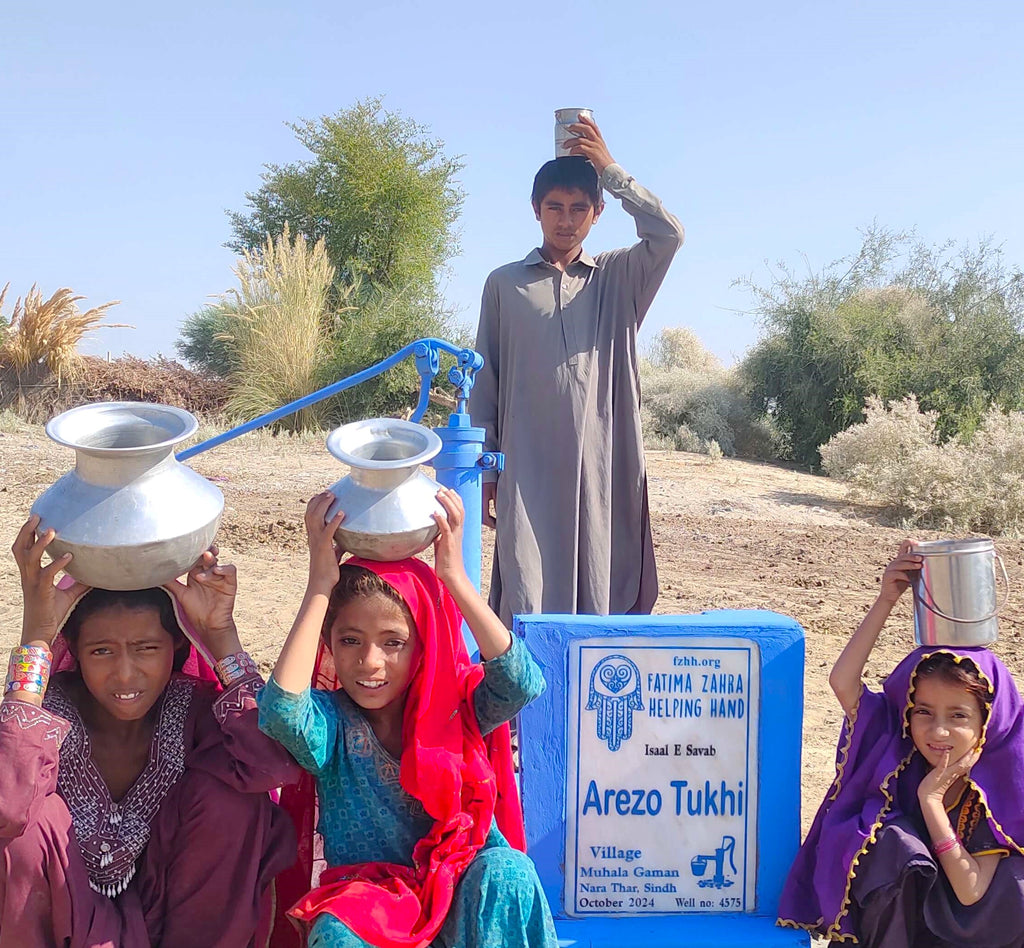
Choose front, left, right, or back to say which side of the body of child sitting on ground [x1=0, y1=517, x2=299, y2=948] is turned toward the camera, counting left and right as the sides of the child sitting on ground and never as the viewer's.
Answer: front

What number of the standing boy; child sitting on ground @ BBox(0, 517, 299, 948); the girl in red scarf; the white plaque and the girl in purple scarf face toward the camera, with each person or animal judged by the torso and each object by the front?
5

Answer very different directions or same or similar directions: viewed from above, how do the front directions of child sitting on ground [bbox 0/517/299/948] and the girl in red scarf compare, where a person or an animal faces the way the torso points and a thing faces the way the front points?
same or similar directions

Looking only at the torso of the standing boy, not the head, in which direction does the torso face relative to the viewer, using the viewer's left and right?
facing the viewer

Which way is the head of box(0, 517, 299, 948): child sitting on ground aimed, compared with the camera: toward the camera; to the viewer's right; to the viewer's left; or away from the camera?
toward the camera

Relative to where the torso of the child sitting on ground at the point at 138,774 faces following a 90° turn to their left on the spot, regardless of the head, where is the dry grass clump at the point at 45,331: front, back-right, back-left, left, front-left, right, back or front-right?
left

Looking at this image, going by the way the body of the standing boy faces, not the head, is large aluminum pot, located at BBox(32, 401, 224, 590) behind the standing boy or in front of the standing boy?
in front

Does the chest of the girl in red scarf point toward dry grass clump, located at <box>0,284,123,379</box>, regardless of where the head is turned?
no

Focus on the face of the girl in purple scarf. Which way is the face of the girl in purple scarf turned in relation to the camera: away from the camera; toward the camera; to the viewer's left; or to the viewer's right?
toward the camera

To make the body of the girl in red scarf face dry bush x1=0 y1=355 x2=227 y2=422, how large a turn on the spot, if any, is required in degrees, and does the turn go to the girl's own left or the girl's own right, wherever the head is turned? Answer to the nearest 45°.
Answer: approximately 180°

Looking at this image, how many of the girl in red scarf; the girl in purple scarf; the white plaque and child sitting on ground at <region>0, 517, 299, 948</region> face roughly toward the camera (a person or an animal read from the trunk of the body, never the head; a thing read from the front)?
4

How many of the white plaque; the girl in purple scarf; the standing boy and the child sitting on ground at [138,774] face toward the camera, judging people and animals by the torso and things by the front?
4

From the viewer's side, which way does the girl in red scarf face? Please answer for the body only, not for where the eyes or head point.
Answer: toward the camera

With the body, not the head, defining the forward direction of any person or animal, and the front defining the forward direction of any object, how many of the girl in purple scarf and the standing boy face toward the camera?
2
